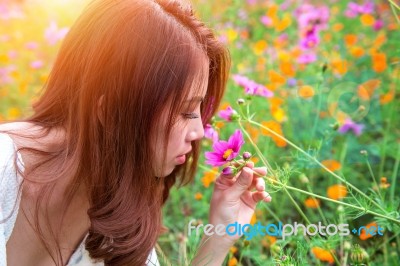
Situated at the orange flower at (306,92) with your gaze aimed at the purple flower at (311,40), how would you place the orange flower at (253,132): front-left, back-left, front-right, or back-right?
back-left

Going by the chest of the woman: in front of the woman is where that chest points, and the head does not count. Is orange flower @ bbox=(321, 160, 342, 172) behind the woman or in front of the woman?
in front

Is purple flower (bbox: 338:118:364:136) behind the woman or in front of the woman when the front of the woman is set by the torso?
in front

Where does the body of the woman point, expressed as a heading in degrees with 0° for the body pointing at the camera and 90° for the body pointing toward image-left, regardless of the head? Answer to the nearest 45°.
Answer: approximately 270°

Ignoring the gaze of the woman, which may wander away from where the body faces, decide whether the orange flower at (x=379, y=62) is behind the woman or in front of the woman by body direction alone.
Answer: in front

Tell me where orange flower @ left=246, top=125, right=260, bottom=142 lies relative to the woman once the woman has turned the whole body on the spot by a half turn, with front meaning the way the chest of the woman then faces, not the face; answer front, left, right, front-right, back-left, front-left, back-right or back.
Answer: back-right

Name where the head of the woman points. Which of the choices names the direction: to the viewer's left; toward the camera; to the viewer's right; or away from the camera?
to the viewer's right

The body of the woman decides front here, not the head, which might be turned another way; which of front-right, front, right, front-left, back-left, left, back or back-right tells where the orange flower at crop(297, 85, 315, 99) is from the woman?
front-left

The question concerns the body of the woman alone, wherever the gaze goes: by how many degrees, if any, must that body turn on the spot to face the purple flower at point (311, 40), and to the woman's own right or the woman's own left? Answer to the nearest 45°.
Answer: approximately 45° to the woman's own left
